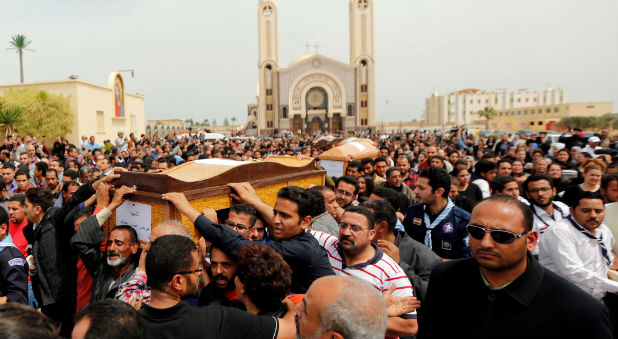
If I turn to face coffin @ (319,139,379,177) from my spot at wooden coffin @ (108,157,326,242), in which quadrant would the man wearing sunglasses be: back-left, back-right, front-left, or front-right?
back-right

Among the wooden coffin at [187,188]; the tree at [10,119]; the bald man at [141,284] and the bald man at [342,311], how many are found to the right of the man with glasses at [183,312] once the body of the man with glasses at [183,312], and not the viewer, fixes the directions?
1

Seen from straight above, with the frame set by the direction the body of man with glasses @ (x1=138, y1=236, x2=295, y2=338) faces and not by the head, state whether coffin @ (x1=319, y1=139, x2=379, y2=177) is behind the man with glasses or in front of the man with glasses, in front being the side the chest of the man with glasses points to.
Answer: in front

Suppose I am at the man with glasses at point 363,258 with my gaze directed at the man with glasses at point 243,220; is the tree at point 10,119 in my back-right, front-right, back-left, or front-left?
front-right

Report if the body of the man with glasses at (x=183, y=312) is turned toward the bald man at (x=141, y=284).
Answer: no

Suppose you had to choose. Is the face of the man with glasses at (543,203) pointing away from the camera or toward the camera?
toward the camera

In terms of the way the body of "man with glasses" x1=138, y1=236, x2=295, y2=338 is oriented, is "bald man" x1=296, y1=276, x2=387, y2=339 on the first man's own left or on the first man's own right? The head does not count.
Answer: on the first man's own right

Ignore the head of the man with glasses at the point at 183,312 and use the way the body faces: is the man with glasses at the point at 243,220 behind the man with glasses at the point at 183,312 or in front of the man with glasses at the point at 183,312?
in front
